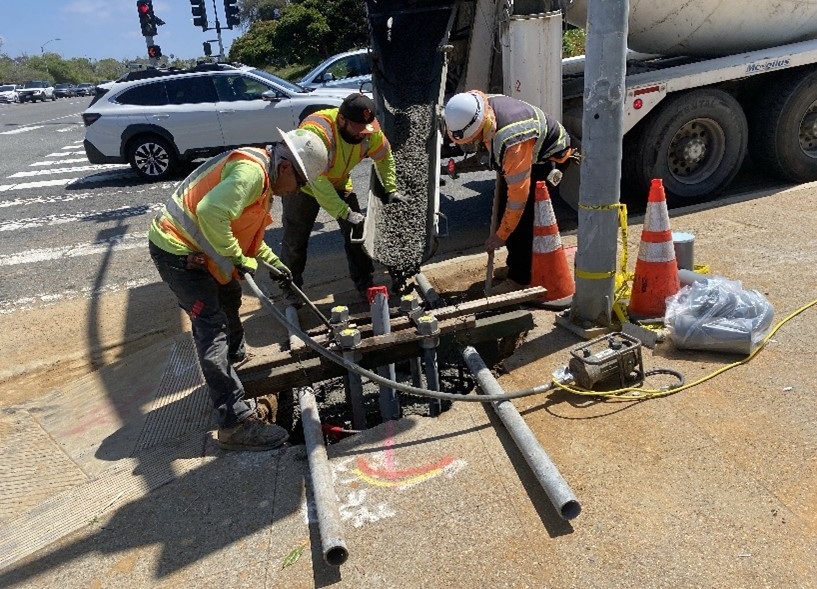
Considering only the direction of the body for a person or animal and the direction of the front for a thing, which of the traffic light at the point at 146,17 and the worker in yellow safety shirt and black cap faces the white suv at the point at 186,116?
the traffic light

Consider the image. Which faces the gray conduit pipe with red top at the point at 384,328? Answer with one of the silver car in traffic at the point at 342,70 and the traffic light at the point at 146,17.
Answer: the traffic light

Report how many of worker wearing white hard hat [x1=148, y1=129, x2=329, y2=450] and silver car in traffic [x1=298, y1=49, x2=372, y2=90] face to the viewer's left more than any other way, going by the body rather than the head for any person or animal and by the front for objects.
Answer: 1

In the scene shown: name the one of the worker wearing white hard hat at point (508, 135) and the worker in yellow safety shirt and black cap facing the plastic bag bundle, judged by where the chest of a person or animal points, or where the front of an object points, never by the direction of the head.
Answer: the worker in yellow safety shirt and black cap

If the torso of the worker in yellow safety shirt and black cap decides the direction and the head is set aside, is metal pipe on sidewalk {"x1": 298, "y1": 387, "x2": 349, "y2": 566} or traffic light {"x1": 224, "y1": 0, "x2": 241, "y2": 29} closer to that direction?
the metal pipe on sidewalk

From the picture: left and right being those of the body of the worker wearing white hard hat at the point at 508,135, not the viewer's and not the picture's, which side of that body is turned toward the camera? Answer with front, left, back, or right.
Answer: left

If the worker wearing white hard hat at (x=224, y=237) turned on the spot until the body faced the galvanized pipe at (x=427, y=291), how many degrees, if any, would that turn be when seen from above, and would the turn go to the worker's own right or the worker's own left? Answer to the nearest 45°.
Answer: approximately 45° to the worker's own left

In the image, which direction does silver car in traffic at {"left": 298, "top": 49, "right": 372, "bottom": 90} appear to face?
to the viewer's left

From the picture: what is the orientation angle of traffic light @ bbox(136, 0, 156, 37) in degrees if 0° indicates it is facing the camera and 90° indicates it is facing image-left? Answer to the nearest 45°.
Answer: approximately 0°

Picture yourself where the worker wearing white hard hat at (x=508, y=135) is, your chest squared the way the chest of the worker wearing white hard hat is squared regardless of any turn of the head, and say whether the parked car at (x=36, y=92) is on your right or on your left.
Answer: on your right

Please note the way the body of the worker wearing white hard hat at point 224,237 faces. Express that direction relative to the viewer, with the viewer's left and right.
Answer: facing to the right of the viewer
